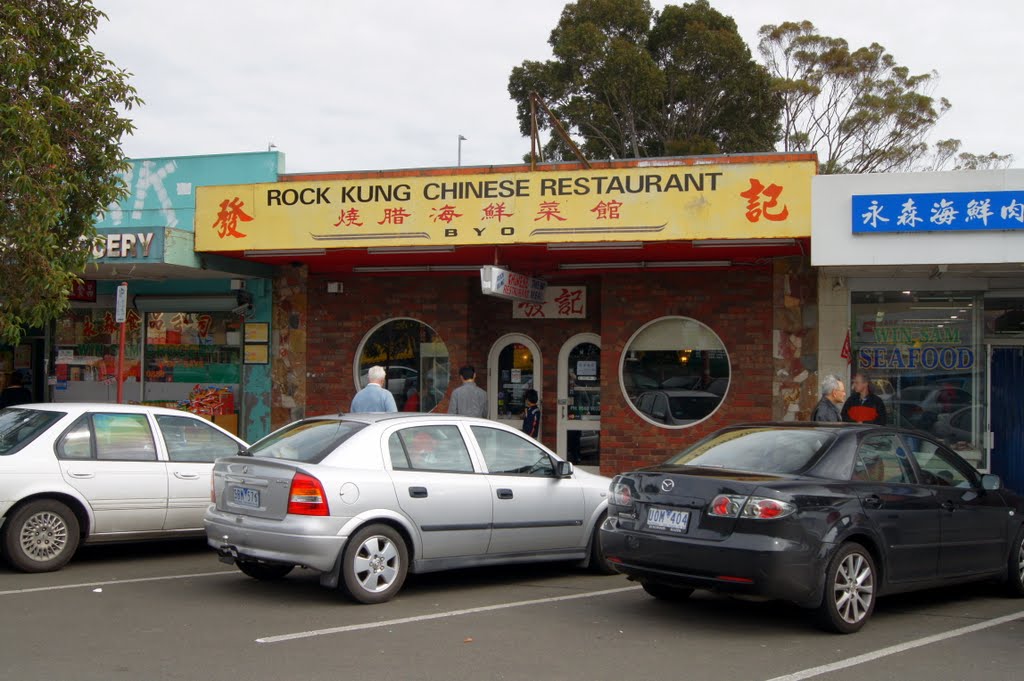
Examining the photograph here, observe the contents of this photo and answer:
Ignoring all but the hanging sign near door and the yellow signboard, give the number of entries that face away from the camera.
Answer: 0

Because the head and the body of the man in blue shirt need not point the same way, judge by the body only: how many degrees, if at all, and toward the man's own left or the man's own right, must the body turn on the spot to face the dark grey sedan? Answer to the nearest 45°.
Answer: approximately 135° to the man's own right

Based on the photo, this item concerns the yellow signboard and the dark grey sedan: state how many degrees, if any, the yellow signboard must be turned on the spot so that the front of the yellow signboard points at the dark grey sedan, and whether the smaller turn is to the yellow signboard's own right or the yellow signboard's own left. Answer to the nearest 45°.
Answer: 0° — it already faces it

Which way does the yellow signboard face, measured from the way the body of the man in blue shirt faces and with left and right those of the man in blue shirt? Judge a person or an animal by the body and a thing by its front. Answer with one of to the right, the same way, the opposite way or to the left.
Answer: the opposite way

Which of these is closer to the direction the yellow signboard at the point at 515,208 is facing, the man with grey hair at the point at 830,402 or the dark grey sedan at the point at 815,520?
the dark grey sedan

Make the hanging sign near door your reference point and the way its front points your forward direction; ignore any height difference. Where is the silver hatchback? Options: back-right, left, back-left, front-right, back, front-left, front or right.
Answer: front-right

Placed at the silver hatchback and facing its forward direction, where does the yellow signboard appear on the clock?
The yellow signboard is roughly at 11 o'clock from the silver hatchback.

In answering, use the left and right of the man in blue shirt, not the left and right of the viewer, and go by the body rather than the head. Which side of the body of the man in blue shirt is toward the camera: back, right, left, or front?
back

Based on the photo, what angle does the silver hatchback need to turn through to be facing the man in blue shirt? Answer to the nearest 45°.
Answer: approximately 45° to its left

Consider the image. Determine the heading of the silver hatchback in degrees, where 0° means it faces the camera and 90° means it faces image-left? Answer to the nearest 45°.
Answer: approximately 225°
